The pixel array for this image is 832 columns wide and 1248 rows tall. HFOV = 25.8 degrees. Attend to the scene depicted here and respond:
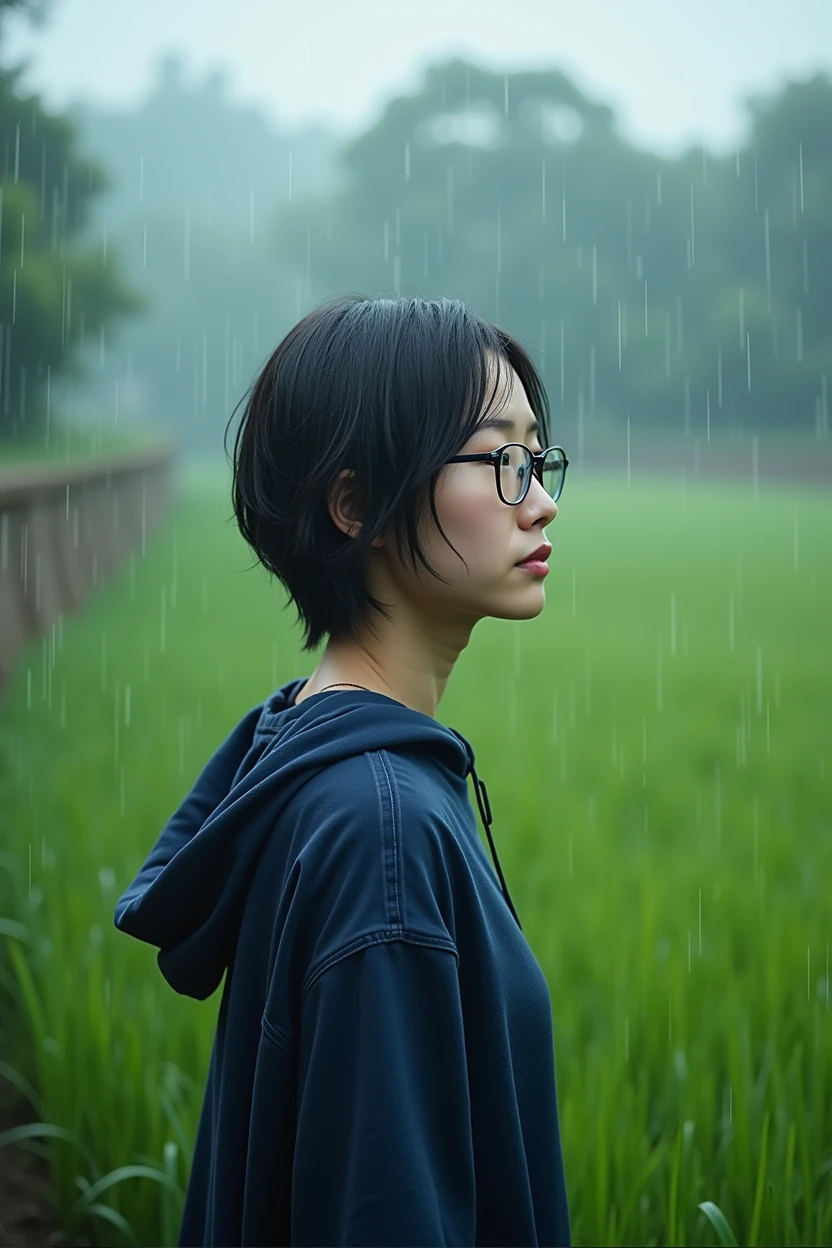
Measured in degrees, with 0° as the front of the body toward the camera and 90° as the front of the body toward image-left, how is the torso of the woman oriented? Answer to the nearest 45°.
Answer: approximately 270°

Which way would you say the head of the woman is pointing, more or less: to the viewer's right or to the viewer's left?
to the viewer's right
